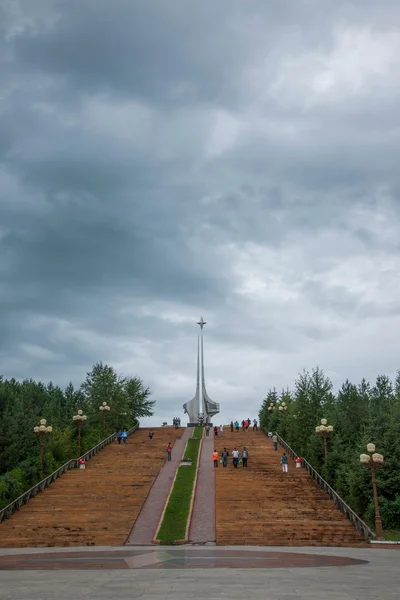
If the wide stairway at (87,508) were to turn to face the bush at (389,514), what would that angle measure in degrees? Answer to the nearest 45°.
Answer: approximately 90° to its left

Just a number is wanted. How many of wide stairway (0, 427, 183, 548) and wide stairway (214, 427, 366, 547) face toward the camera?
2

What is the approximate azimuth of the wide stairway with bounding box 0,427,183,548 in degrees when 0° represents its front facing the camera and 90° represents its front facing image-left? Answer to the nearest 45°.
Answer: approximately 0°

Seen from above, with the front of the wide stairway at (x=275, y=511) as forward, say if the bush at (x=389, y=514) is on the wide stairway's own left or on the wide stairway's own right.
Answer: on the wide stairway's own left

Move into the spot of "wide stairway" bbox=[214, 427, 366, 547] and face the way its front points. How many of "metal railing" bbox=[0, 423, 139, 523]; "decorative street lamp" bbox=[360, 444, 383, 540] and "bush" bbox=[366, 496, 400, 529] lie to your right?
1

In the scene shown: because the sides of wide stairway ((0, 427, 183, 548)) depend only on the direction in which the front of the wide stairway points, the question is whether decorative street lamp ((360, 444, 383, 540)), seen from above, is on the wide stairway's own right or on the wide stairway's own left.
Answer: on the wide stairway's own left

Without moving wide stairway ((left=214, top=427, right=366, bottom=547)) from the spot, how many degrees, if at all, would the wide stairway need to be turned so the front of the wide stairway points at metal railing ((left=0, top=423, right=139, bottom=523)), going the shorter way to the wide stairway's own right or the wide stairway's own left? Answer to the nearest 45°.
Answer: approximately 90° to the wide stairway's own right

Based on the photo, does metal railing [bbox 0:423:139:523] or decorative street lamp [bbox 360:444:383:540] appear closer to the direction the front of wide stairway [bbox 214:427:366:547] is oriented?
the decorative street lamp

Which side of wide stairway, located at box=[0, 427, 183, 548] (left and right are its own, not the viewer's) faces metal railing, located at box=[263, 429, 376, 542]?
left

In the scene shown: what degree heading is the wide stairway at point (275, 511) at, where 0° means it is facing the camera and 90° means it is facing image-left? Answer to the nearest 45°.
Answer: approximately 0°

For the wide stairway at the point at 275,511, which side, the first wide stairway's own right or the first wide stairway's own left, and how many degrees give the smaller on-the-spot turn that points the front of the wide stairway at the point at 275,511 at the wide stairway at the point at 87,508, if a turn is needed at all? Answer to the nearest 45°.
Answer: approximately 90° to the first wide stairway's own right
